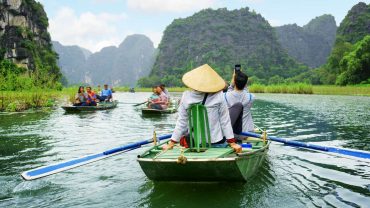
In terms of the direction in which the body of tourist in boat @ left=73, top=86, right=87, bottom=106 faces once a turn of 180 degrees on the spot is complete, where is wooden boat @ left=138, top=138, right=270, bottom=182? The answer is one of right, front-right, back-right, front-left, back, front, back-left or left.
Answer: back-right

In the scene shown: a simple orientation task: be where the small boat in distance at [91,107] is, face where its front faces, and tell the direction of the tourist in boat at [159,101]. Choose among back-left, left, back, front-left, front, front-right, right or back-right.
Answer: back-left

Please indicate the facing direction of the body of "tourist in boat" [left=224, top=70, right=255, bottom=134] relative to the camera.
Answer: away from the camera

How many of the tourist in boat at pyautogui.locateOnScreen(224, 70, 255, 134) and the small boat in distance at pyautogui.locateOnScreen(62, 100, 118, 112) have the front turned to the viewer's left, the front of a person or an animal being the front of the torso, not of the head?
1

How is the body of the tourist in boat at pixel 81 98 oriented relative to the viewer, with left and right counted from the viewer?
facing the viewer and to the left of the viewer

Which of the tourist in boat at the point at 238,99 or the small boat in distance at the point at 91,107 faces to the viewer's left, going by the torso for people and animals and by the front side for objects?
the small boat in distance

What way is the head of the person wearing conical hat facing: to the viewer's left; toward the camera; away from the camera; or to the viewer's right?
away from the camera

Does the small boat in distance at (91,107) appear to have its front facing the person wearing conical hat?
no

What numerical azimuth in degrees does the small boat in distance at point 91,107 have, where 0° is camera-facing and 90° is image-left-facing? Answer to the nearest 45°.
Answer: approximately 90°

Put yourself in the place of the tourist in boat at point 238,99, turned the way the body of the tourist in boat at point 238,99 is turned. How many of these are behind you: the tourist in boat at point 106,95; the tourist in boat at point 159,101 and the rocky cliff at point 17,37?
0

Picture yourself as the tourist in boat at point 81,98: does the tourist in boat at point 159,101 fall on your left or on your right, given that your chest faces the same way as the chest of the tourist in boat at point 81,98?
on your left
